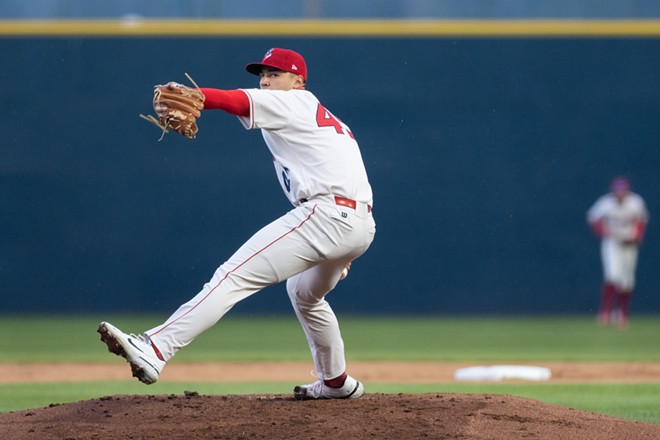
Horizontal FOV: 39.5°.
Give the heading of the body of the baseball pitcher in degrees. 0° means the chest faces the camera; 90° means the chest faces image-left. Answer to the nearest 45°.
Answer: approximately 90°

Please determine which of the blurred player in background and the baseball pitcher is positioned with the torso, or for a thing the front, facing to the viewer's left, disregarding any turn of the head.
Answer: the baseball pitcher

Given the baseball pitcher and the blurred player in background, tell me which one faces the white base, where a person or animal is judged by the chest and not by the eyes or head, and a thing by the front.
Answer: the blurred player in background

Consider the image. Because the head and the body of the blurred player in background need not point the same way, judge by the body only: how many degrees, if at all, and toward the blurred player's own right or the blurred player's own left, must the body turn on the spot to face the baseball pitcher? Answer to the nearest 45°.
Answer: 0° — they already face them

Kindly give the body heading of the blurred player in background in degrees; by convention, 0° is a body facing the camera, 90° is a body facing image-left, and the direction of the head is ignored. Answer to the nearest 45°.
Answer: approximately 0°

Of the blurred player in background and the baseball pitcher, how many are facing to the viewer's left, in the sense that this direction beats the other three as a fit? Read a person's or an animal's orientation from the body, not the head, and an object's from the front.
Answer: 1
